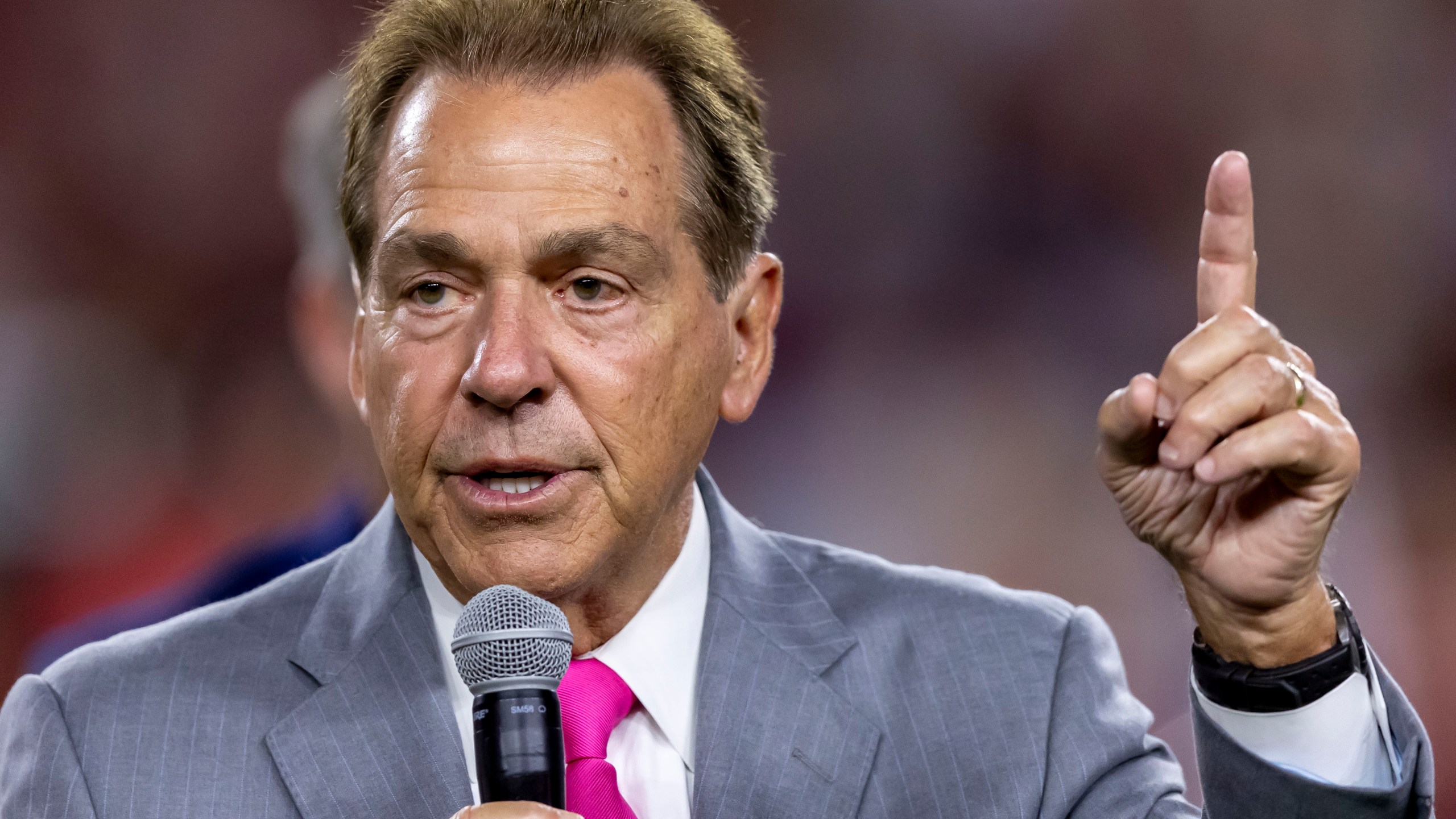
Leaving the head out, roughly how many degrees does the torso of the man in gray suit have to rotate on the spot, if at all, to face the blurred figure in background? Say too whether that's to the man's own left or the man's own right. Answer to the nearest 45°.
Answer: approximately 135° to the man's own right

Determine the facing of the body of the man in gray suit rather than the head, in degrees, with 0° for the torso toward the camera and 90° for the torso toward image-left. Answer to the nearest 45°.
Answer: approximately 0°
